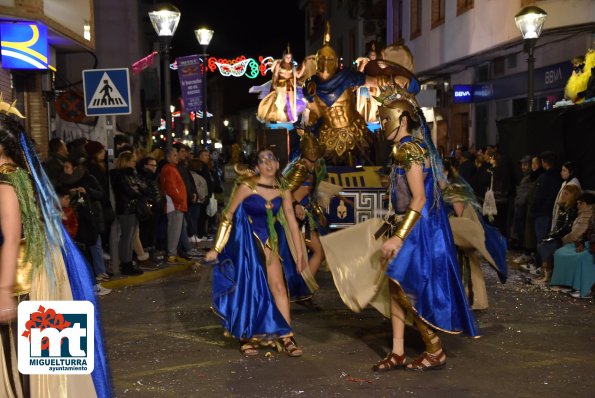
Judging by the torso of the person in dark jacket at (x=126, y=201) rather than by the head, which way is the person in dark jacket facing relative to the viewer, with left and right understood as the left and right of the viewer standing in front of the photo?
facing to the right of the viewer

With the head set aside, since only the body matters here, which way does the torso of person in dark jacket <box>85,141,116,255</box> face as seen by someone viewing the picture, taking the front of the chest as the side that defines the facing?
to the viewer's right

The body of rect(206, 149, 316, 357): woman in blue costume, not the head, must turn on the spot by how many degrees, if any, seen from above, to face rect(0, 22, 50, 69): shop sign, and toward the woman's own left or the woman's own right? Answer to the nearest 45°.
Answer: approximately 135° to the woman's own right

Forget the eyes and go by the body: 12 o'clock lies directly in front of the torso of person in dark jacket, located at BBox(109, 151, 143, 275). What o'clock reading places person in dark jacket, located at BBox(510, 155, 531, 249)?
person in dark jacket, located at BBox(510, 155, 531, 249) is roughly at 12 o'clock from person in dark jacket, located at BBox(109, 151, 143, 275).

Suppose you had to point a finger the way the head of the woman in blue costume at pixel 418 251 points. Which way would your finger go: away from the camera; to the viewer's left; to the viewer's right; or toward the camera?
to the viewer's left

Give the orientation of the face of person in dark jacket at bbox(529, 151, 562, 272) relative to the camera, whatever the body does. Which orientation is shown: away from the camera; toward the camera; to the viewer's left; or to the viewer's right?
to the viewer's left

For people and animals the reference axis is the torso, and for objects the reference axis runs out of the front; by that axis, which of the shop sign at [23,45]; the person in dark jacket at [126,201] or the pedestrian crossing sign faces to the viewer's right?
the person in dark jacket

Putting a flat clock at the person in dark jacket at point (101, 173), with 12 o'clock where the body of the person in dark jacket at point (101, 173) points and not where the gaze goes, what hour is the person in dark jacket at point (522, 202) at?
the person in dark jacket at point (522, 202) is roughly at 12 o'clock from the person in dark jacket at point (101, 173).

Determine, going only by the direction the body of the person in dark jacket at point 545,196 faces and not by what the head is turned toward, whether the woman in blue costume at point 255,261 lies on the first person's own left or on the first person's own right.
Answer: on the first person's own left

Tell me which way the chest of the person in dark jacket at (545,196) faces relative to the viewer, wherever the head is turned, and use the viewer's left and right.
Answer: facing to the left of the viewer

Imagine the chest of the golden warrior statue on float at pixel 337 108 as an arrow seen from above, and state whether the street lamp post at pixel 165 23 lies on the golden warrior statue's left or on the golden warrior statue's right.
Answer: on the golden warrior statue's right

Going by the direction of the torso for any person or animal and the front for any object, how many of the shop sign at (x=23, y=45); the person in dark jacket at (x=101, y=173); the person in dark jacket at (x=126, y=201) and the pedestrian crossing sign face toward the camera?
2
